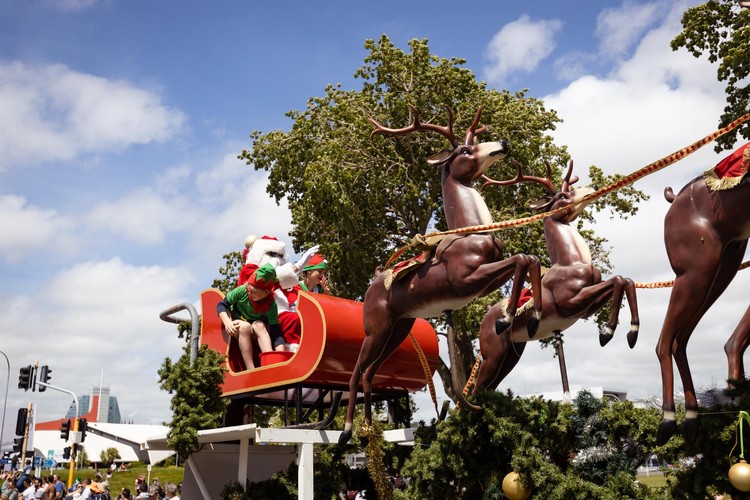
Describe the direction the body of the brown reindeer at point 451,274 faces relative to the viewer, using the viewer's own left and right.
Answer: facing to the right of the viewer

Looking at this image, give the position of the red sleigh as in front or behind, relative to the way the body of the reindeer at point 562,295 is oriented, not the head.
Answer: behind

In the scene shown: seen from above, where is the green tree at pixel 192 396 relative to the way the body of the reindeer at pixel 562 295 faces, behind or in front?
behind

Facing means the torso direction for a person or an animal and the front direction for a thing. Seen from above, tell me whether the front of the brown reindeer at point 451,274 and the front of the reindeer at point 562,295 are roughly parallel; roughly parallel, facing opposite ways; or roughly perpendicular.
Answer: roughly parallel

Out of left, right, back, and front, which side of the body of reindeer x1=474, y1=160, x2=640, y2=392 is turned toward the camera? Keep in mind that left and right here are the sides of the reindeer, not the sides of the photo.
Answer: right

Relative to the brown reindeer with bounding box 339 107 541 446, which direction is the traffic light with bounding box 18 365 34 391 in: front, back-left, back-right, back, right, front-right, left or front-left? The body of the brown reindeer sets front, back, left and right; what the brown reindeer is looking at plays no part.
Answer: back-left

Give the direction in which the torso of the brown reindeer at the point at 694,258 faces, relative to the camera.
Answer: to the viewer's right

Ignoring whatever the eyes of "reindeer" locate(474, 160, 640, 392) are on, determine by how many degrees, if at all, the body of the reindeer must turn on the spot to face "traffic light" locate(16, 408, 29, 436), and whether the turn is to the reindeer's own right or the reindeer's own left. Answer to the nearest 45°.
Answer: approximately 135° to the reindeer's own left

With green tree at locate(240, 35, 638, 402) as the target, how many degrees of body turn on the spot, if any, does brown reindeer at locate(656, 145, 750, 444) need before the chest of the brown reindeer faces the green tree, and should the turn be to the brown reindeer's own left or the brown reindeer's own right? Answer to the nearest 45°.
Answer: approximately 135° to the brown reindeer's own left

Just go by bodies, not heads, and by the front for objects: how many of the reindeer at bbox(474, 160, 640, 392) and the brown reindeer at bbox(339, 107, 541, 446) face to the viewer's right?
2
